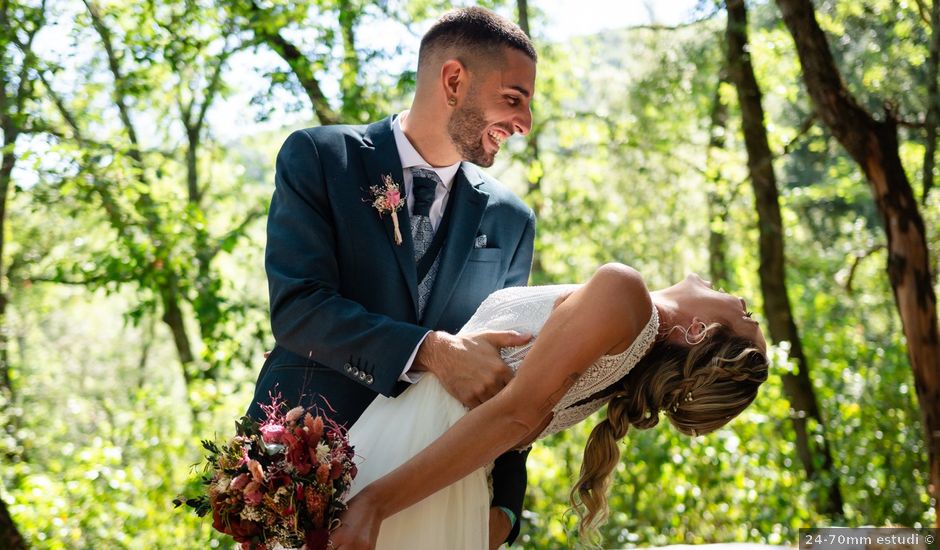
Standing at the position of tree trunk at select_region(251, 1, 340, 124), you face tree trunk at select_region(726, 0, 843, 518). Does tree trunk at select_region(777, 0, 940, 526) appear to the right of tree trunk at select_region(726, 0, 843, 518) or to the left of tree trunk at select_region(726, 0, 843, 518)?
right

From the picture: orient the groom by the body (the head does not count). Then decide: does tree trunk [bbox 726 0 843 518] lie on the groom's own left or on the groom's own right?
on the groom's own left

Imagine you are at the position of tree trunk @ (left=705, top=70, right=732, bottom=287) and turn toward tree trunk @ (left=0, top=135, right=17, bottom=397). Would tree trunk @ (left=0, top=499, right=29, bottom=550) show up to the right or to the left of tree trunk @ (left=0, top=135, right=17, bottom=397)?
left

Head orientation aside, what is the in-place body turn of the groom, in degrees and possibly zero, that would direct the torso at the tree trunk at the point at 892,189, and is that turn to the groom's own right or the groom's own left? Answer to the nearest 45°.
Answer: approximately 90° to the groom's own left

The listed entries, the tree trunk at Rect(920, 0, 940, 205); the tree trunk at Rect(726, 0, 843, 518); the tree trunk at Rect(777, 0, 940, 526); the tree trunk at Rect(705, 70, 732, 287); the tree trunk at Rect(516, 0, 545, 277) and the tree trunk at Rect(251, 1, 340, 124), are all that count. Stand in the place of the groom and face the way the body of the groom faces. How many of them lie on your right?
0

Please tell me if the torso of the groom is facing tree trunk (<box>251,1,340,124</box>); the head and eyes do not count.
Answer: no

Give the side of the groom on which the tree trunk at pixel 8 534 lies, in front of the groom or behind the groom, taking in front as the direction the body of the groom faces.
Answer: behind

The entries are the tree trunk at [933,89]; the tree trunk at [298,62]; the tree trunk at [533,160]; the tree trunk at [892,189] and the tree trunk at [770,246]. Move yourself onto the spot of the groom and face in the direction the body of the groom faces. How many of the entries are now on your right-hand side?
0

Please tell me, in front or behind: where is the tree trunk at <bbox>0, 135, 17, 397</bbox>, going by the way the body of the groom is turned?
behind

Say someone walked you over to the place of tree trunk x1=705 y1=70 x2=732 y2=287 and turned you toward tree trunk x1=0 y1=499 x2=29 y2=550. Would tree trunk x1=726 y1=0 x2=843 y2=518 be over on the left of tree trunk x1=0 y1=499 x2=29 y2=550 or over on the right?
left

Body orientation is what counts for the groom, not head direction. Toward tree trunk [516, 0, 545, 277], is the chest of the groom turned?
no

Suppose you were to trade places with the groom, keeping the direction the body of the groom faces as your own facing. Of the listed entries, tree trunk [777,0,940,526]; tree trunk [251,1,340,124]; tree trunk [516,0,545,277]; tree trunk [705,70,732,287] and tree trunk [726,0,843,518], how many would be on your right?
0

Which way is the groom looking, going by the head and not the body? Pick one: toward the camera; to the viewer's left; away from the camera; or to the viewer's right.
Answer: to the viewer's right
